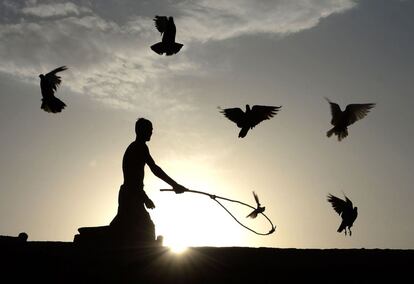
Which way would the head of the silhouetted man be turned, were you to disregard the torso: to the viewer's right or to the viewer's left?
to the viewer's right

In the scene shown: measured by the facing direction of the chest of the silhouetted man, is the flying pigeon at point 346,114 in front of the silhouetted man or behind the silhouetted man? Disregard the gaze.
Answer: in front

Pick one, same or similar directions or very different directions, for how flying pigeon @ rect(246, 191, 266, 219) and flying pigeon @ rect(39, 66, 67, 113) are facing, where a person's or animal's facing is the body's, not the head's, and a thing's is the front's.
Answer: very different directions

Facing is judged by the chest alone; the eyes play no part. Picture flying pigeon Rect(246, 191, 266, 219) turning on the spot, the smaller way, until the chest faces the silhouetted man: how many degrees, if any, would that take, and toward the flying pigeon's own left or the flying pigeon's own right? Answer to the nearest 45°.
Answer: approximately 135° to the flying pigeon's own right

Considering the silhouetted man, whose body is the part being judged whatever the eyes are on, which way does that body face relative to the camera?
to the viewer's right

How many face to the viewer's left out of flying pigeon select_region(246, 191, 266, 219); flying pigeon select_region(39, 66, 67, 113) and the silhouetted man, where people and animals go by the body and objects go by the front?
1

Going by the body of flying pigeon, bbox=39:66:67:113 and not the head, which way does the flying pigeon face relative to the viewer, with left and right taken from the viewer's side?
facing to the left of the viewer

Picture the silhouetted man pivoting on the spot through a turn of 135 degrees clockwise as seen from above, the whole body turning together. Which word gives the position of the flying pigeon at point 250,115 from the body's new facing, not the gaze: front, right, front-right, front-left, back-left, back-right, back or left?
back

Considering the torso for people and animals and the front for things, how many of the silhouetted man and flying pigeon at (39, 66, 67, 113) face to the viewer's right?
1

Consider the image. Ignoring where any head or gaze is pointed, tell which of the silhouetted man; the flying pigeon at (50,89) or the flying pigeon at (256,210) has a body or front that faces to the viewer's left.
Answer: the flying pigeon at (50,89)
